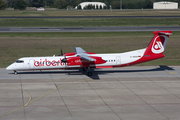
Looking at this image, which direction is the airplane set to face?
to the viewer's left
